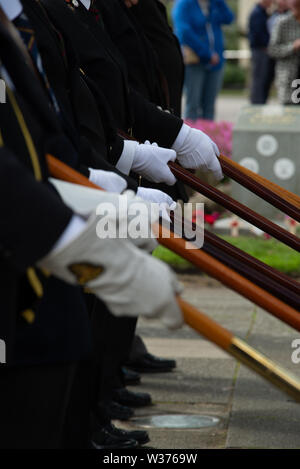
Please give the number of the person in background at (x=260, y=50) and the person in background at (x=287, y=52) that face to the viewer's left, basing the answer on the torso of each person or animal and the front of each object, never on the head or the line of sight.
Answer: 0

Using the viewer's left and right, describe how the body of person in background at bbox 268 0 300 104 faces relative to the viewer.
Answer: facing the viewer and to the right of the viewer

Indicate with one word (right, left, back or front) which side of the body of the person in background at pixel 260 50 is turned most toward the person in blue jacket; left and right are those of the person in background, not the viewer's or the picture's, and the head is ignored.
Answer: right
